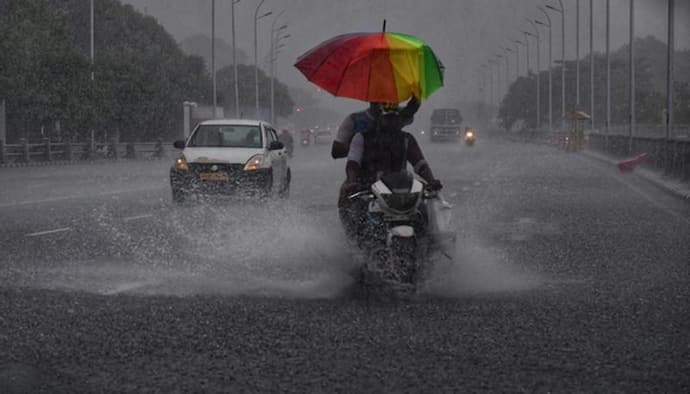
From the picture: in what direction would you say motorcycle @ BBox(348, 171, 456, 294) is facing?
toward the camera

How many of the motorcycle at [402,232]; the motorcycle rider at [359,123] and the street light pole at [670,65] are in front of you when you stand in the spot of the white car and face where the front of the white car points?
2

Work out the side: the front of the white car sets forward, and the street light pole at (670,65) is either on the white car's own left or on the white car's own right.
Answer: on the white car's own left

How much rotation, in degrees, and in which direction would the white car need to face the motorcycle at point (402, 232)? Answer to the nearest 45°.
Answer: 0° — it already faces it

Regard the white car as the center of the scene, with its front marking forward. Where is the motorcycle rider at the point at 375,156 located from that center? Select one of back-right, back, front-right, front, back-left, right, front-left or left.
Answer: front

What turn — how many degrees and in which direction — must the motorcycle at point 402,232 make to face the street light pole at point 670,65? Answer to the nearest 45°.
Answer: approximately 180°

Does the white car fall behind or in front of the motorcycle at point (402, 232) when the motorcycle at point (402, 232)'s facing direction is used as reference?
behind

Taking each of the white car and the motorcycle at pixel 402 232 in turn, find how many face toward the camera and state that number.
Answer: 2

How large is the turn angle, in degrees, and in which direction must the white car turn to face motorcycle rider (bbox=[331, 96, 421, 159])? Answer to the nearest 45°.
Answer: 0° — it already faces them
